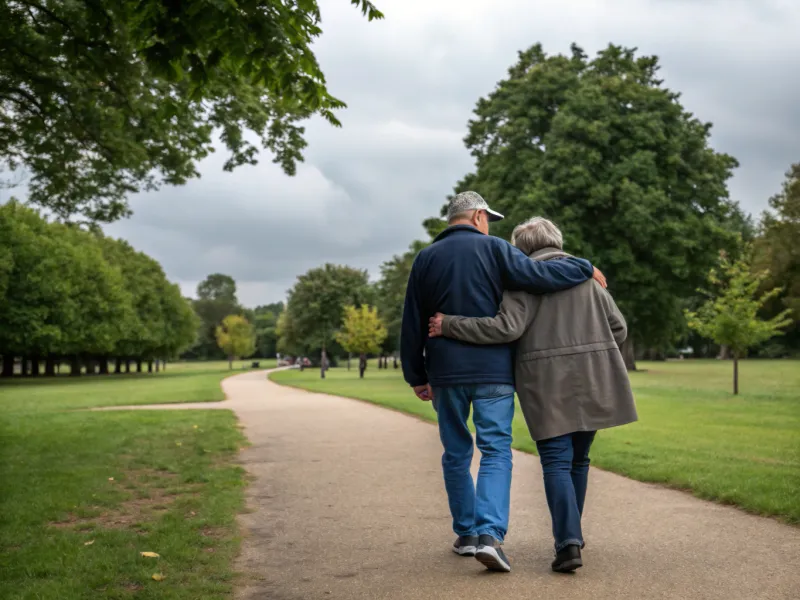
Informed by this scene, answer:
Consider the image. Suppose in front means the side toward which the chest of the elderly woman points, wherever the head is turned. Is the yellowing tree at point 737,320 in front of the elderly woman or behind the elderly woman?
in front

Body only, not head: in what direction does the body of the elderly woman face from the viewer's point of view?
away from the camera

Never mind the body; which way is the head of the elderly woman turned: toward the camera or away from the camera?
away from the camera

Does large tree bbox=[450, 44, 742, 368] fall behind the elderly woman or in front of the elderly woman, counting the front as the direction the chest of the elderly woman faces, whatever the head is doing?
in front

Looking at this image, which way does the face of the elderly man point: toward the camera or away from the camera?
away from the camera

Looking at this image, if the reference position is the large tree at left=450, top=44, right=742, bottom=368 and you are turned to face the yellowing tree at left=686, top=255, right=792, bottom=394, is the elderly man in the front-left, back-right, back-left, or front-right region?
front-right
